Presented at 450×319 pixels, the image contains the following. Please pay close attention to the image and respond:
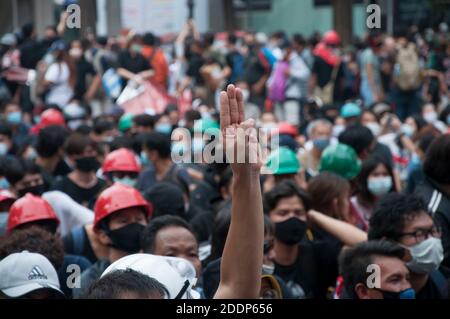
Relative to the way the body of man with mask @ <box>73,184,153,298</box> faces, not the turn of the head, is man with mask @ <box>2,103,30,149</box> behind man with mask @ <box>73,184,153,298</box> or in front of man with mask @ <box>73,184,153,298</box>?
behind

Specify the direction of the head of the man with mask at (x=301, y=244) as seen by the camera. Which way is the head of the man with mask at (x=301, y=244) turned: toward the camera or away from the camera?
toward the camera

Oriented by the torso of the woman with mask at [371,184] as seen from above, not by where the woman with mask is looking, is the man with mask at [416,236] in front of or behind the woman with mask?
in front

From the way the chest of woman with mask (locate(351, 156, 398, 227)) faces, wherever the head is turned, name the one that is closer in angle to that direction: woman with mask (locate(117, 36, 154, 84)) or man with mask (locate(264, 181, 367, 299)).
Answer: the man with mask

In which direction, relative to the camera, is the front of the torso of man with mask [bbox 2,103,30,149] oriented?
toward the camera

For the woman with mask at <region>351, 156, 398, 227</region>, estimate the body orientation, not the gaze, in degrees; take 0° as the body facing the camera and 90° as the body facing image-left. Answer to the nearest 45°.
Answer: approximately 315°

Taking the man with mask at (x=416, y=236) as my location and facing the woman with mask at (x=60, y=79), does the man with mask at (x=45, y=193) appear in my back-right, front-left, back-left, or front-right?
front-left

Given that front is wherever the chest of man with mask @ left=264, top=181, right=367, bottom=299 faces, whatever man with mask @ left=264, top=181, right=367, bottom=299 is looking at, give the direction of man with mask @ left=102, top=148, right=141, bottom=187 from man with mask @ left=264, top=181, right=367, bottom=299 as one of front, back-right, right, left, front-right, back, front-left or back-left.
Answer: back-right

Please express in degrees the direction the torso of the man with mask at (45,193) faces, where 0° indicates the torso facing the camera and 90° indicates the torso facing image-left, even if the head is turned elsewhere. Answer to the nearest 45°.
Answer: approximately 315°

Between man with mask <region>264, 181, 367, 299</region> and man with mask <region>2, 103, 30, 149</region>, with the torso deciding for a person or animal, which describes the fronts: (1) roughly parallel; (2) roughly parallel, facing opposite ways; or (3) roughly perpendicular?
roughly parallel

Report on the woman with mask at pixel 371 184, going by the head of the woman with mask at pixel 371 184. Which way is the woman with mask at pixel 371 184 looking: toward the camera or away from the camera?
toward the camera

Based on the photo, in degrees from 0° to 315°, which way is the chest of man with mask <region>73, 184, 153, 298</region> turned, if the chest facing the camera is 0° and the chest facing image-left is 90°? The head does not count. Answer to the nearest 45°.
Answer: approximately 315°

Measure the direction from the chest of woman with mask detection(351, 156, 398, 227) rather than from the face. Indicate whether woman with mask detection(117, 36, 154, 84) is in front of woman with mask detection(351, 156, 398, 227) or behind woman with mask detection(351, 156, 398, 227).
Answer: behind

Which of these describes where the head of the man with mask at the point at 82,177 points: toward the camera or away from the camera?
toward the camera

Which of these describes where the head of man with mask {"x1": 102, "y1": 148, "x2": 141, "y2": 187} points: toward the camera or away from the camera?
toward the camera

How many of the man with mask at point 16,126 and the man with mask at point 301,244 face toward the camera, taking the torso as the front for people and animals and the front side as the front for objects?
2
